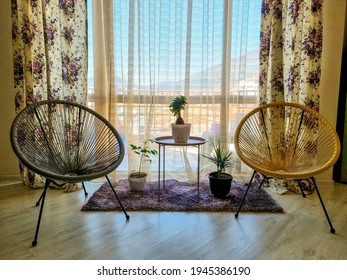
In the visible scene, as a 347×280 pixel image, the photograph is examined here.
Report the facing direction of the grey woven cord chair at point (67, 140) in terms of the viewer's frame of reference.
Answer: facing the viewer and to the right of the viewer

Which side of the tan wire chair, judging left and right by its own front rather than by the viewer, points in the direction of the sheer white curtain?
right

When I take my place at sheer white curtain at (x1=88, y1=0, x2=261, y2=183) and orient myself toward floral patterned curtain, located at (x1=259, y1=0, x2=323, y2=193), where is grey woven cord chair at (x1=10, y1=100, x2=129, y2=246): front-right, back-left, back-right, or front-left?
back-right

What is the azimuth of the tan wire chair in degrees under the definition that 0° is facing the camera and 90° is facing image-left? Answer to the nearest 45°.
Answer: approximately 0°

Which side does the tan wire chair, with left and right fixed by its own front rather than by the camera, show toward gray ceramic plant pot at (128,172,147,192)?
right

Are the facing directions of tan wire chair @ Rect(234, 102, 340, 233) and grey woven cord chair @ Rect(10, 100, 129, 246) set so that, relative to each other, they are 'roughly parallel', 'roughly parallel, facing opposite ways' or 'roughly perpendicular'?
roughly perpendicular

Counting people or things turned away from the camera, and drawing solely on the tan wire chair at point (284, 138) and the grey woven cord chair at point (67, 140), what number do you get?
0
